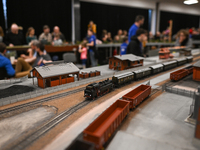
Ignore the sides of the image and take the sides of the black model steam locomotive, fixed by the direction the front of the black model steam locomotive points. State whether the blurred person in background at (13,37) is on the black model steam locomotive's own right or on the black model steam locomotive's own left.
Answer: on the black model steam locomotive's own right

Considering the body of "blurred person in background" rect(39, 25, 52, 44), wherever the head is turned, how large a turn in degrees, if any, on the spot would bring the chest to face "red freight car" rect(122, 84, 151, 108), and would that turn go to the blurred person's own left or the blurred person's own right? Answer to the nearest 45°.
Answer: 0° — they already face it

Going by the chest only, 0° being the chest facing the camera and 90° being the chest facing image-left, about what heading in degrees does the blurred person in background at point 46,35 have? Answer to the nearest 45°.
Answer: approximately 0°

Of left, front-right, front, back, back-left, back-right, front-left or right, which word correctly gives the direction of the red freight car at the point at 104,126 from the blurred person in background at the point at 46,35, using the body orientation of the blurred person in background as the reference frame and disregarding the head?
front

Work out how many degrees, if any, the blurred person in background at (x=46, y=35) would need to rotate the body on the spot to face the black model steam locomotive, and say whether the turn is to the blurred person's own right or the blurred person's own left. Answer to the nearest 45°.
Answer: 0° — they already face it

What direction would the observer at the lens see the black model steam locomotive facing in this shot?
facing the viewer and to the left of the viewer

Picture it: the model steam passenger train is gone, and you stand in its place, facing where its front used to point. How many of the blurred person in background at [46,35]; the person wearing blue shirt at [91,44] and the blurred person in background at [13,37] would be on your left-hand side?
0

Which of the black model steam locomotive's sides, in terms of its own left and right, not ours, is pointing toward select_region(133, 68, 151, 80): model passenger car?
back
